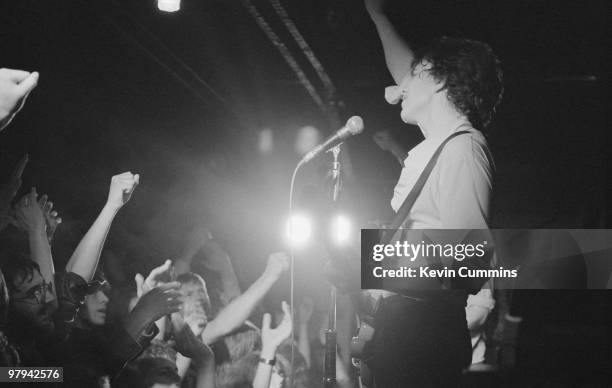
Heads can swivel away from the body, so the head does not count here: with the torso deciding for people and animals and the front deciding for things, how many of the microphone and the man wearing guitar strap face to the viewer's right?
1

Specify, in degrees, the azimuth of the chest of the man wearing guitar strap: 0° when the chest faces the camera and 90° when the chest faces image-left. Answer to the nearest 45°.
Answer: approximately 90°

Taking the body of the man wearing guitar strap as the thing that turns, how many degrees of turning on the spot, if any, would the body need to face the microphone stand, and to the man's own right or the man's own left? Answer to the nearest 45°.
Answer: approximately 45° to the man's own right

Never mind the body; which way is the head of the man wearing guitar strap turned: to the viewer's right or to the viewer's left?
to the viewer's left

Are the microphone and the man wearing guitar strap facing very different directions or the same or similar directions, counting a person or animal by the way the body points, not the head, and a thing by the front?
very different directions

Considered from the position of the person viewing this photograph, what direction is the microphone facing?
facing to the right of the viewer
